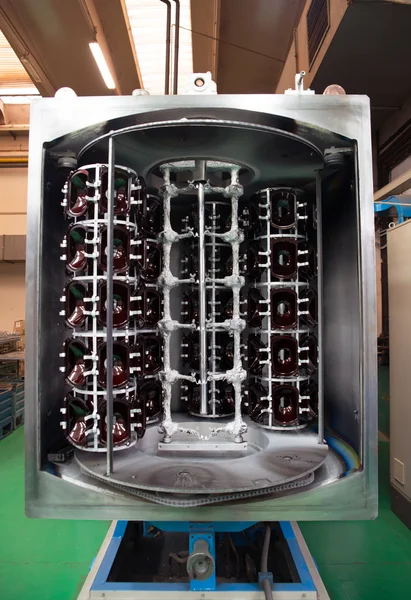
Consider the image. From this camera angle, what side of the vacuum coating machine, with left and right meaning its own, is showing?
front

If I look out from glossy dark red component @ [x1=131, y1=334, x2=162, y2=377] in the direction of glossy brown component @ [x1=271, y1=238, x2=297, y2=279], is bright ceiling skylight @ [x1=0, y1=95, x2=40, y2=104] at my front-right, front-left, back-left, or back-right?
back-left

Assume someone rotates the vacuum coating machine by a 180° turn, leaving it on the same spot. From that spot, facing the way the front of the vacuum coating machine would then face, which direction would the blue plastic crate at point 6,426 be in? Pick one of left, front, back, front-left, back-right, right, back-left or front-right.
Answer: front-left

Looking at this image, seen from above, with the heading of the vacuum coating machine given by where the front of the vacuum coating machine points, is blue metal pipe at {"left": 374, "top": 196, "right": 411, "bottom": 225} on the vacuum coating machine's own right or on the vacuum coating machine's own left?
on the vacuum coating machine's own left

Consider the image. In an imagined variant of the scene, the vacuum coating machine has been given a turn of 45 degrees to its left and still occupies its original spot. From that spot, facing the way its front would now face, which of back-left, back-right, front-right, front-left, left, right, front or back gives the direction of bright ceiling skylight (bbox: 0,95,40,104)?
back

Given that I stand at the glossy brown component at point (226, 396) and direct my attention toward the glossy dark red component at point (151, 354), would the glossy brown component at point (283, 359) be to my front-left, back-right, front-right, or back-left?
back-left

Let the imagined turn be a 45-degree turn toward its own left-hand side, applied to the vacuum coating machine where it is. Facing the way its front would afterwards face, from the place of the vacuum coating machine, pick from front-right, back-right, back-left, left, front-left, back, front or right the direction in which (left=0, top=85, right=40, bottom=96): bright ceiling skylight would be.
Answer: back
